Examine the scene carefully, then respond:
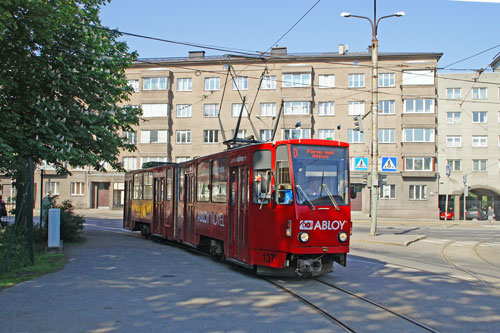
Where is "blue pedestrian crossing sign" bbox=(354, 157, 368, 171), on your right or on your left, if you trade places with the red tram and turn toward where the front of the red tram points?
on your left

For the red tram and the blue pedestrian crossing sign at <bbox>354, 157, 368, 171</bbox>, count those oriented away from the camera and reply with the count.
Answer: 0

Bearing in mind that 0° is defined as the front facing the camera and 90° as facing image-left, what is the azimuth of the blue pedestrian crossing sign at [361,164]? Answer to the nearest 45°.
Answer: approximately 0°

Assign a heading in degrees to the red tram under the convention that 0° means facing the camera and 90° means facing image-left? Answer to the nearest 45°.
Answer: approximately 315°
